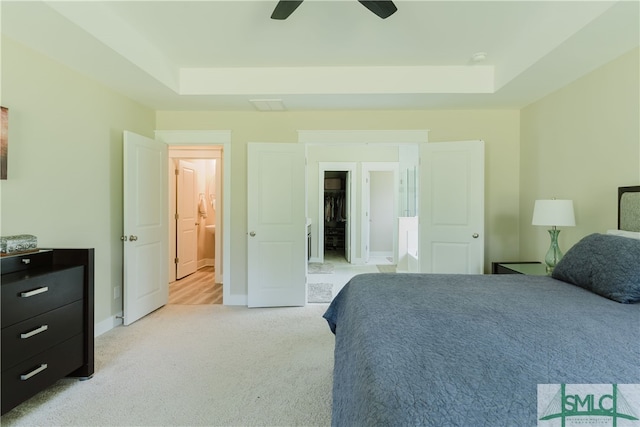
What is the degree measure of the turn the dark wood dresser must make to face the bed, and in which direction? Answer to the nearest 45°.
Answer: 0° — it already faces it

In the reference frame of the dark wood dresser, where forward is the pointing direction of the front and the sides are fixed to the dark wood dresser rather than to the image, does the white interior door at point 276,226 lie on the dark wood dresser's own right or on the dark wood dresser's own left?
on the dark wood dresser's own left

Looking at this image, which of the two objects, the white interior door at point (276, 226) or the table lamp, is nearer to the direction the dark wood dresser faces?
the table lamp

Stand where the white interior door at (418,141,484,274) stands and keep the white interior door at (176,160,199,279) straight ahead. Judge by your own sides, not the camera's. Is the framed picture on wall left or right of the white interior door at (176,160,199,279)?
left

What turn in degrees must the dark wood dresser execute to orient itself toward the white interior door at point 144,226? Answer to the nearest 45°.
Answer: approximately 90° to its left

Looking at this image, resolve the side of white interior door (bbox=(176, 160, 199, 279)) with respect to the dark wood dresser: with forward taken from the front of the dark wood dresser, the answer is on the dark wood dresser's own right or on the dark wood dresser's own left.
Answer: on the dark wood dresser's own left

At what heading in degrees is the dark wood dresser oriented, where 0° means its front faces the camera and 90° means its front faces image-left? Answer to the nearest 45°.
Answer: approximately 315°
